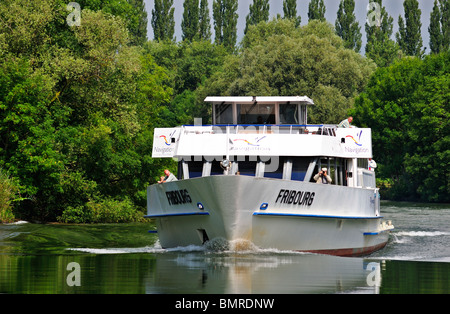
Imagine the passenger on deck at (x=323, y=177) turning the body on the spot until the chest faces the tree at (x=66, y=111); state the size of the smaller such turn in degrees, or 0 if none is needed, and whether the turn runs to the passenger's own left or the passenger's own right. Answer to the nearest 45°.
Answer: approximately 135° to the passenger's own right

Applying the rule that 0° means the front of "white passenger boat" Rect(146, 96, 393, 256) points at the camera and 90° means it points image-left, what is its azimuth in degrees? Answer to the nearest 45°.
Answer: approximately 0°

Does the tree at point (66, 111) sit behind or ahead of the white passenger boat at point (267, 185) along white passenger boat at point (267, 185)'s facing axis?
behind

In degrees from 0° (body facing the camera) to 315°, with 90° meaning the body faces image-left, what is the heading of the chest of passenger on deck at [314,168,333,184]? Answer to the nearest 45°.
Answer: approximately 0°
